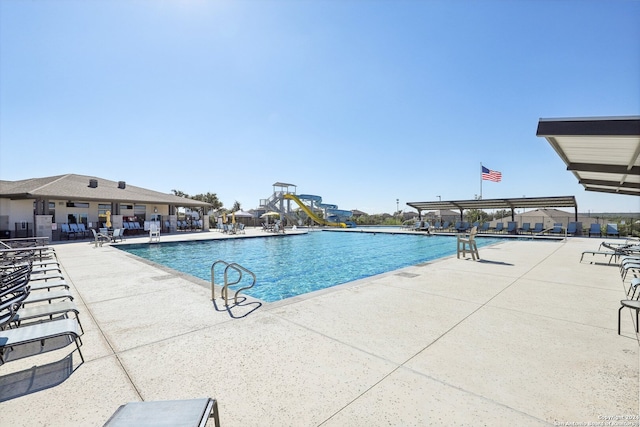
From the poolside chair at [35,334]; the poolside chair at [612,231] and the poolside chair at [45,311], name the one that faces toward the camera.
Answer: the poolside chair at [612,231]

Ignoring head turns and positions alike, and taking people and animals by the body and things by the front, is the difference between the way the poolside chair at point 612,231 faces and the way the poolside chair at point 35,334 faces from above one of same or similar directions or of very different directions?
very different directions

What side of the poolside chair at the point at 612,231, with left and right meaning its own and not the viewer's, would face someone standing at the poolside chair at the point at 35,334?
front

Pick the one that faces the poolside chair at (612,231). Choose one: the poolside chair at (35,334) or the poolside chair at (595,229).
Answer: the poolside chair at (35,334)

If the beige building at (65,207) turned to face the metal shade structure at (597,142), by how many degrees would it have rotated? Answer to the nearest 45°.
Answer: approximately 45° to its right

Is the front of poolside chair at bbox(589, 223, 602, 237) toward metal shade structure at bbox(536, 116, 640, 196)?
yes

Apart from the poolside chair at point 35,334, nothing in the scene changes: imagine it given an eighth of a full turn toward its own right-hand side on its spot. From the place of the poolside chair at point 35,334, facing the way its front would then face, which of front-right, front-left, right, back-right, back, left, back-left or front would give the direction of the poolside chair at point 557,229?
front-left

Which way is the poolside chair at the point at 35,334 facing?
to the viewer's right

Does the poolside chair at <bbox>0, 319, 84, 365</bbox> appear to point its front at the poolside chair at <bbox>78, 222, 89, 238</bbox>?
no

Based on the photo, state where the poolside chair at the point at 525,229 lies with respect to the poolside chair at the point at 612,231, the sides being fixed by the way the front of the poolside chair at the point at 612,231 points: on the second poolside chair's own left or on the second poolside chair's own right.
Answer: on the second poolside chair's own right

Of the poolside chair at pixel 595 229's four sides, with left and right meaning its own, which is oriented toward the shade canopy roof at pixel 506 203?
right

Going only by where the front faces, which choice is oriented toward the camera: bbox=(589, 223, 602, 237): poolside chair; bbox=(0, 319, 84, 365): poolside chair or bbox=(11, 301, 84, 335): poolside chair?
bbox=(589, 223, 602, 237): poolside chair

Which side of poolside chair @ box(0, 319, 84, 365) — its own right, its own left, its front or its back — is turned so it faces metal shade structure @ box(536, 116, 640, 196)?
front

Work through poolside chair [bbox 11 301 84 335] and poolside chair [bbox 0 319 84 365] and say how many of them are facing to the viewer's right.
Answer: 2

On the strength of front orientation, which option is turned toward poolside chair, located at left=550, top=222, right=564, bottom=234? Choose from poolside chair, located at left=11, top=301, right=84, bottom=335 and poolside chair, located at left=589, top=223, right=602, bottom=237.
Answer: poolside chair, located at left=11, top=301, right=84, bottom=335

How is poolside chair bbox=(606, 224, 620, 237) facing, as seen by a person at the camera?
facing the viewer

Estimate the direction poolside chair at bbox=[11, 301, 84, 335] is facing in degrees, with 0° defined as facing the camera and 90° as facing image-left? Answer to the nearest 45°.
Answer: approximately 270°

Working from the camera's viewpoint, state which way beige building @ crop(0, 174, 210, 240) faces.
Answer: facing the viewer and to the right of the viewer

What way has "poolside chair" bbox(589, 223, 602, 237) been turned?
toward the camera

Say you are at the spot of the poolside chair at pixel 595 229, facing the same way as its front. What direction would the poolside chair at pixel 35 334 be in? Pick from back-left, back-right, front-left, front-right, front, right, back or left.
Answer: front
